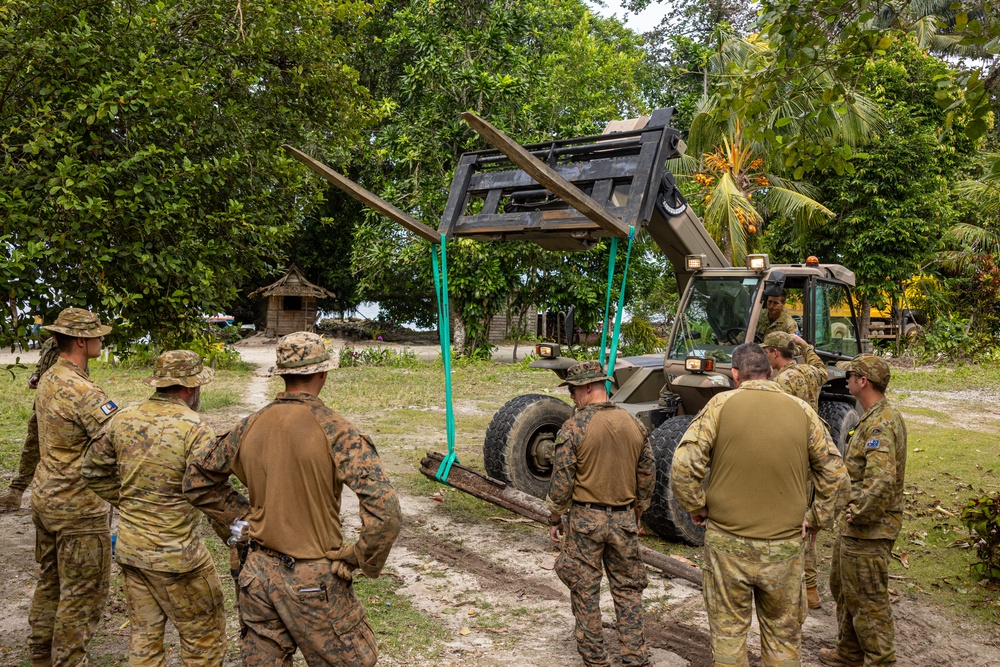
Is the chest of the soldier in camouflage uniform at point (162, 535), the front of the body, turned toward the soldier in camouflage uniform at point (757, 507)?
no

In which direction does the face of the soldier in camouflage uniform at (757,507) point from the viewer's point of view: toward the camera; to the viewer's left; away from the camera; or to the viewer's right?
away from the camera

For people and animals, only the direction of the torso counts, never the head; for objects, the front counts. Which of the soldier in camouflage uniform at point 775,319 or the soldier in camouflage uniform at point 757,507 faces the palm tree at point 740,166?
the soldier in camouflage uniform at point 757,507

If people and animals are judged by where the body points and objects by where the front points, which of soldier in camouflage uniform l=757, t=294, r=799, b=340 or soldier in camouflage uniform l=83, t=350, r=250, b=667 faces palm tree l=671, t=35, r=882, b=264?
soldier in camouflage uniform l=83, t=350, r=250, b=667

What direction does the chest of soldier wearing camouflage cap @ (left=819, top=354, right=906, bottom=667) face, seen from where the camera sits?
to the viewer's left

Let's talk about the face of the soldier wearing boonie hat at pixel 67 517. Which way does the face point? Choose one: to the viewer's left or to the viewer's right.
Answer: to the viewer's right

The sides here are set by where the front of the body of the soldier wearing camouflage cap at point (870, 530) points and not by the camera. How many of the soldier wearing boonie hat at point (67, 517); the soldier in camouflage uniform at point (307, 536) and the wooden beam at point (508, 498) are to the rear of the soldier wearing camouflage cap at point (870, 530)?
0

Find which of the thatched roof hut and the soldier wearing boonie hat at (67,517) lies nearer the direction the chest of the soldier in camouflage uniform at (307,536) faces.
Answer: the thatched roof hut

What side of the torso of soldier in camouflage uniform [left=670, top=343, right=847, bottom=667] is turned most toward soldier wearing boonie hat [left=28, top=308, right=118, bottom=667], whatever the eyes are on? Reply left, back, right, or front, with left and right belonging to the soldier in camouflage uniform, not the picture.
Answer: left

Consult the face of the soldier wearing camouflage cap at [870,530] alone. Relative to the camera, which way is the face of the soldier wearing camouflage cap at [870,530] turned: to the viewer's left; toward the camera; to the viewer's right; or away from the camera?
to the viewer's left

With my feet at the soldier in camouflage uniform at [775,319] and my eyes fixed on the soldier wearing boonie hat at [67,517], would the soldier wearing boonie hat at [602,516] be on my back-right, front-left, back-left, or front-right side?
front-left

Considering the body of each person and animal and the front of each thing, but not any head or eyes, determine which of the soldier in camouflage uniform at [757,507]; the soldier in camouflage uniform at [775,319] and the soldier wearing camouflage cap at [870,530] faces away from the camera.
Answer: the soldier in camouflage uniform at [757,507]

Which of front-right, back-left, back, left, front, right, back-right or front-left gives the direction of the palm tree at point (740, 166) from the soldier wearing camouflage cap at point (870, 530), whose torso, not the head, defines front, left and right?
right

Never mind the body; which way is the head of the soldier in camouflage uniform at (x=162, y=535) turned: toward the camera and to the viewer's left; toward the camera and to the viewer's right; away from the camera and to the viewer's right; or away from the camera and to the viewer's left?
away from the camera and to the viewer's right

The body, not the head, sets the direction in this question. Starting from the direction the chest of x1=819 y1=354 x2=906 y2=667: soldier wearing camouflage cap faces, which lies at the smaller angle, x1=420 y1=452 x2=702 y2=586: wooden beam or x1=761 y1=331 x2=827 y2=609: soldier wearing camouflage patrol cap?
the wooden beam

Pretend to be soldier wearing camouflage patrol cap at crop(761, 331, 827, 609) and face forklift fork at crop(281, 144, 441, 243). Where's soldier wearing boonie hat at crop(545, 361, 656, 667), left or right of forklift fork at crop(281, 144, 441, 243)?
left

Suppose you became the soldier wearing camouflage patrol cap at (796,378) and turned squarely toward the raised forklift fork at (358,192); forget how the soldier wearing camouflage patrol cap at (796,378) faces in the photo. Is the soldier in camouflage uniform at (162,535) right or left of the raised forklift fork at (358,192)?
left

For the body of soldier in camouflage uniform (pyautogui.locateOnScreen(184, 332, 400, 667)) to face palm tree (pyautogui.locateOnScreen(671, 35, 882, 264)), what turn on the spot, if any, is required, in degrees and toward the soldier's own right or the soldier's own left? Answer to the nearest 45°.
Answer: approximately 45° to the soldier's own right

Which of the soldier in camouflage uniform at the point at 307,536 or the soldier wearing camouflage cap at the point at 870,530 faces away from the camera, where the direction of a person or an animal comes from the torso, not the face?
the soldier in camouflage uniform

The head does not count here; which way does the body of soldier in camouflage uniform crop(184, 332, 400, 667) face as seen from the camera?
away from the camera

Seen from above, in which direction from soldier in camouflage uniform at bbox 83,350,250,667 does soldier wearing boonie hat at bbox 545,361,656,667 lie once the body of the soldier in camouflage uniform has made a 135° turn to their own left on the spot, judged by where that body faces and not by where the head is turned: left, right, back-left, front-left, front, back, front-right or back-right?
back

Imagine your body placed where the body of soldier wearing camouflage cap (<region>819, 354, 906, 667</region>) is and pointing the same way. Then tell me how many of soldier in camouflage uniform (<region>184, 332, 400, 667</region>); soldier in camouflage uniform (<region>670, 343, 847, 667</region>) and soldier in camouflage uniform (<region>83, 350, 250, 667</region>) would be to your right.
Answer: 0

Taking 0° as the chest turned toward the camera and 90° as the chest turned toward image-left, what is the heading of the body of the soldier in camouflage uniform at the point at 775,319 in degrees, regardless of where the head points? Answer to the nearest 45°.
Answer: approximately 45°

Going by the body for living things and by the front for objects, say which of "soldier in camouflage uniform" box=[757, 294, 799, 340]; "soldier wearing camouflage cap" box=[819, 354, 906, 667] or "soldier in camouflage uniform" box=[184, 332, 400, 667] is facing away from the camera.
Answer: "soldier in camouflage uniform" box=[184, 332, 400, 667]

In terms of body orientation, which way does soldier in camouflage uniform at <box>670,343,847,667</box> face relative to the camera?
away from the camera
